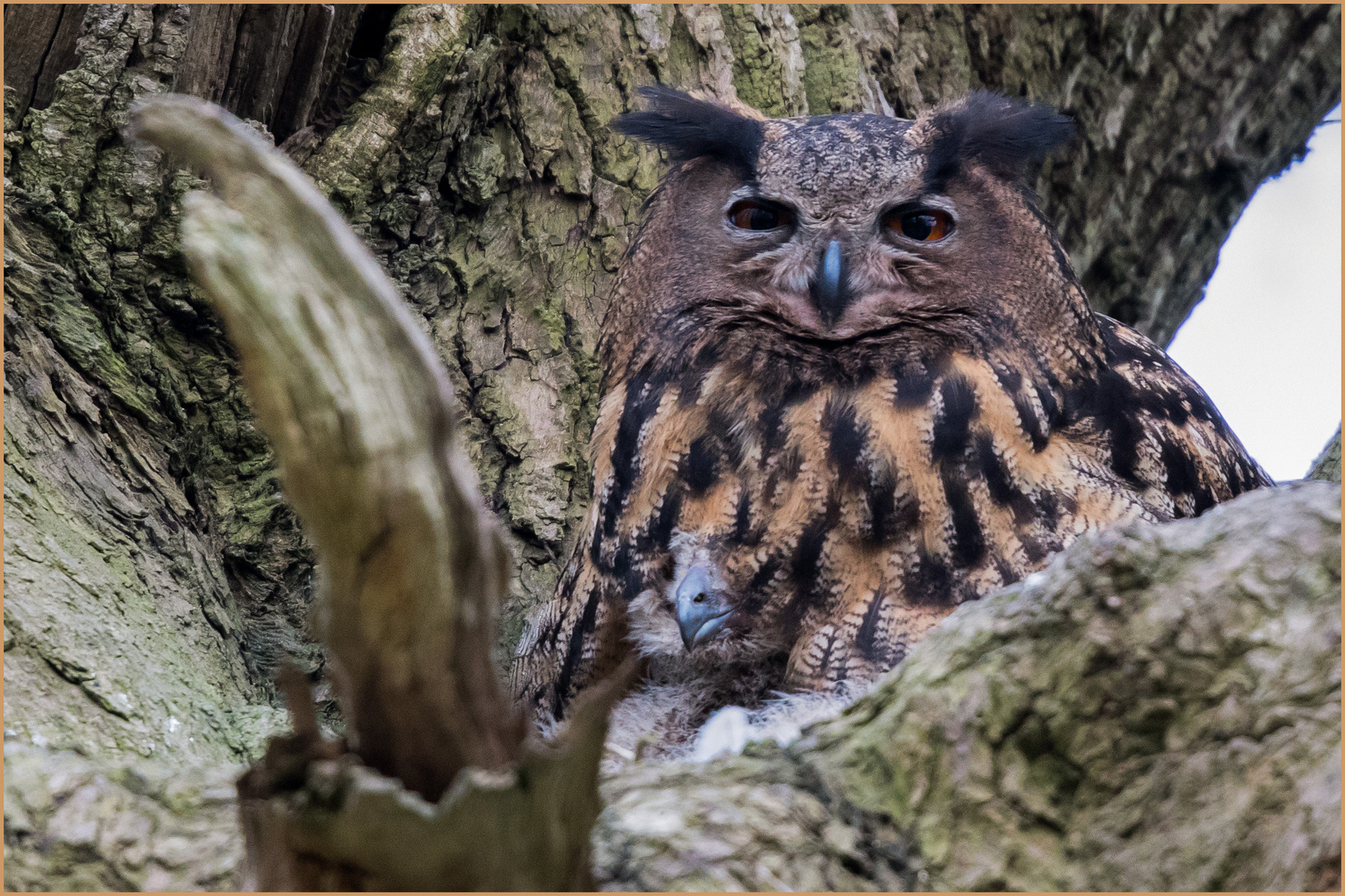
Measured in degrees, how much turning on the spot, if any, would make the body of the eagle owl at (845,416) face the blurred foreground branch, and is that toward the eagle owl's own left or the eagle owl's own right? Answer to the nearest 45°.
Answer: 0° — it already faces it

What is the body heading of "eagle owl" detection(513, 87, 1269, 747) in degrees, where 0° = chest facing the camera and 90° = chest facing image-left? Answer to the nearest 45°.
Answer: approximately 0°
